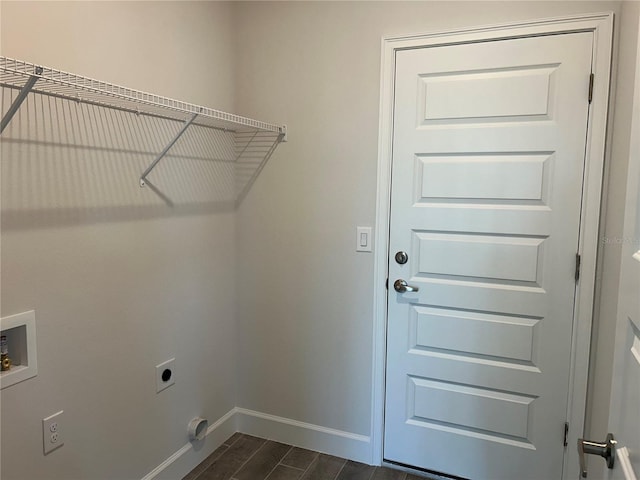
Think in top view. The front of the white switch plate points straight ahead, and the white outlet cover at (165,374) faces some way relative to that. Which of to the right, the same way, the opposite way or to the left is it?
to the left

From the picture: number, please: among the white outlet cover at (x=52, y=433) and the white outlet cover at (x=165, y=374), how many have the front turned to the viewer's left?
0

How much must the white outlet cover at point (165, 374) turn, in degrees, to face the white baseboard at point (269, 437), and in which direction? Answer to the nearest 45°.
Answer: approximately 45° to its left

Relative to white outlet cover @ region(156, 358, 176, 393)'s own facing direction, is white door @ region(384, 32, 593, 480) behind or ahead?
ahead

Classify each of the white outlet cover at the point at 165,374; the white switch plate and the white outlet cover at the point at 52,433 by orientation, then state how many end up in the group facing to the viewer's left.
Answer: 0

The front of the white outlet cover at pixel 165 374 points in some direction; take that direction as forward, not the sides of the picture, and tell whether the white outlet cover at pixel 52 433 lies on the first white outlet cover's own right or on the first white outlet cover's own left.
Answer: on the first white outlet cover's own right

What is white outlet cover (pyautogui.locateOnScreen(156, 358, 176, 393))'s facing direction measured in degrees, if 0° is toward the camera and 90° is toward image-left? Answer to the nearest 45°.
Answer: approximately 315°

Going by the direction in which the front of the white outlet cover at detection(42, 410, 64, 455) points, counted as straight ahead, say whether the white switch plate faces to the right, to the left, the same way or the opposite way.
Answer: to the right

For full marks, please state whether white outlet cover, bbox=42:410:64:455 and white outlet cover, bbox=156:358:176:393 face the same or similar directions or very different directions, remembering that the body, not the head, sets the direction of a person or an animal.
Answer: same or similar directions

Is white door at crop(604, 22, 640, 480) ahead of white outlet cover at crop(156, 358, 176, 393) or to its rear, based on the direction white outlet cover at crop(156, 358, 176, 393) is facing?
ahead

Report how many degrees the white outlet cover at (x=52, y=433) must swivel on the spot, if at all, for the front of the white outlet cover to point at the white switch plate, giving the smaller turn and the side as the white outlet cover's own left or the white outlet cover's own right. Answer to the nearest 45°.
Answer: approximately 45° to the white outlet cover's own left

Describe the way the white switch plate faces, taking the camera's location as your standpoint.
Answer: facing the viewer
